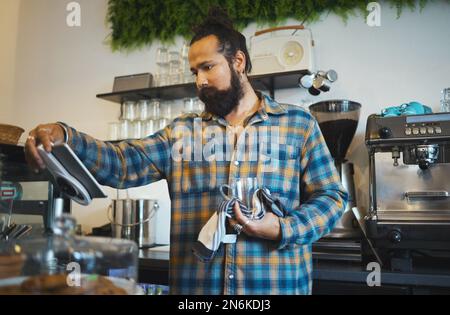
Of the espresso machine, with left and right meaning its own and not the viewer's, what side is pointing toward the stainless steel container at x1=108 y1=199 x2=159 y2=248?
right

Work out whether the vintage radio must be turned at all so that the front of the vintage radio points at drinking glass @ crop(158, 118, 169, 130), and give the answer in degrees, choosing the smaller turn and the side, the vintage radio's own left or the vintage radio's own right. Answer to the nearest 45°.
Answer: approximately 90° to the vintage radio's own right

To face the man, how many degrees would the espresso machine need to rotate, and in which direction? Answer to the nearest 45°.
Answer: approximately 45° to its right

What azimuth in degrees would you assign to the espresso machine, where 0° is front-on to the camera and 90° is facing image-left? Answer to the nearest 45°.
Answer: approximately 0°

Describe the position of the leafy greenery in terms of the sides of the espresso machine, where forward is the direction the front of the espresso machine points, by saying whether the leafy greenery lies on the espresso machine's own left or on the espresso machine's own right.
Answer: on the espresso machine's own right

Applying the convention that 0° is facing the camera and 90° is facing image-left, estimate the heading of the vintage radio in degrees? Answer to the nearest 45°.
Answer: approximately 0°

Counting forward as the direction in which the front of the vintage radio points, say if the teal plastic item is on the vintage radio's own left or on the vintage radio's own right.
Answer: on the vintage radio's own left

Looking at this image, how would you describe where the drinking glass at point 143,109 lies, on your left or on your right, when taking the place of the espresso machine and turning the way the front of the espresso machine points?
on your right

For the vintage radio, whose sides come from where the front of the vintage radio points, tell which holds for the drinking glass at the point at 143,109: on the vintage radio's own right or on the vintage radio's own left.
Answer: on the vintage radio's own right

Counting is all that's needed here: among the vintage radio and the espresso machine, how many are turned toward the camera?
2

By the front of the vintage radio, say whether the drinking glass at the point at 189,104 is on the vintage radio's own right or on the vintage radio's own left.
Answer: on the vintage radio's own right
